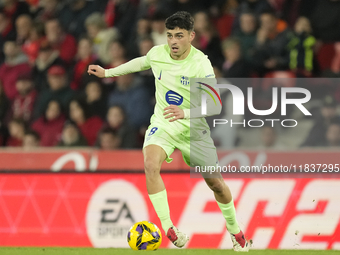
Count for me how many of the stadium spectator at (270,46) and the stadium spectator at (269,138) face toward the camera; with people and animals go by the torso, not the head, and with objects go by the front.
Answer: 2

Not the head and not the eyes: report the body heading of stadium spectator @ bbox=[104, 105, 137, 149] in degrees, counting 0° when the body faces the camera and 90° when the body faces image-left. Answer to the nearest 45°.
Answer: approximately 45°

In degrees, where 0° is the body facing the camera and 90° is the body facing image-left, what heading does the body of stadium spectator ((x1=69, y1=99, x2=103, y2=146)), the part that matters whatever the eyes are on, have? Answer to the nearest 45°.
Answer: approximately 45°

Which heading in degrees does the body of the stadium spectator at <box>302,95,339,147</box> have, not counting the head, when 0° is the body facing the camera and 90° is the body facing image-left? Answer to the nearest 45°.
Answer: approximately 0°

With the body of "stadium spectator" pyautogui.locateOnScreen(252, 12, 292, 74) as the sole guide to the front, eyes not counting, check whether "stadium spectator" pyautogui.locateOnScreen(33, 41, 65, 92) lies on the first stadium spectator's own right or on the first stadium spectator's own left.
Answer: on the first stadium spectator's own right

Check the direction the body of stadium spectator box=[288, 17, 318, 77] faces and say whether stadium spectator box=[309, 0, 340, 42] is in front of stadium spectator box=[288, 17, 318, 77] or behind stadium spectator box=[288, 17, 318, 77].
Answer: behind

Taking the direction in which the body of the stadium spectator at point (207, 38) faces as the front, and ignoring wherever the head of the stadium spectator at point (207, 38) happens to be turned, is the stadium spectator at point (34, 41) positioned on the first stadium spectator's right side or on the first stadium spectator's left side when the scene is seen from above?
on the first stadium spectator's right side

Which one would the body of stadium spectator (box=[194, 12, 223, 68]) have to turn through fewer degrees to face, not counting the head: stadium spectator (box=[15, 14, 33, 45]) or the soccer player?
the soccer player

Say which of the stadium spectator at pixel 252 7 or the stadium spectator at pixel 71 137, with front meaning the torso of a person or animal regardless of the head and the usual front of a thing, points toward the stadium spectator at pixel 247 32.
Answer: the stadium spectator at pixel 252 7
